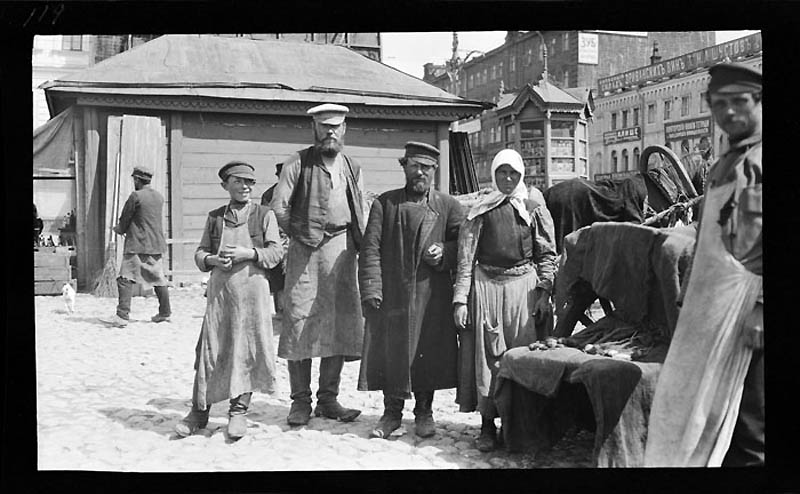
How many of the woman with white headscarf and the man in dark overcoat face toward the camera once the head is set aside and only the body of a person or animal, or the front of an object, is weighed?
2

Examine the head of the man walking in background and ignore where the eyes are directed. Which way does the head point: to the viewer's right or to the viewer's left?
to the viewer's left

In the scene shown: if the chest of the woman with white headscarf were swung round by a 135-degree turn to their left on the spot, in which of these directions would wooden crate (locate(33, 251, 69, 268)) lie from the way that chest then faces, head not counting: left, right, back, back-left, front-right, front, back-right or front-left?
back-left

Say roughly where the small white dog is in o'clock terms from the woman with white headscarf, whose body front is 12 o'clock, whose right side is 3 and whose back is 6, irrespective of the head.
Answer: The small white dog is roughly at 3 o'clock from the woman with white headscarf.

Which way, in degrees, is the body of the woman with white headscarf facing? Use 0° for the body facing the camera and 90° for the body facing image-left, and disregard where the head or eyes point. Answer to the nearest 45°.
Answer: approximately 0°

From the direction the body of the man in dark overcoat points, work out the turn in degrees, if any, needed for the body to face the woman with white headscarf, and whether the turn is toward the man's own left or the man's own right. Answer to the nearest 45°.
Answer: approximately 90° to the man's own left
